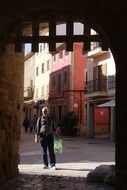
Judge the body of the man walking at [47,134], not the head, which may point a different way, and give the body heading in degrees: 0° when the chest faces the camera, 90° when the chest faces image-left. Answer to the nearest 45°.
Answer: approximately 0°

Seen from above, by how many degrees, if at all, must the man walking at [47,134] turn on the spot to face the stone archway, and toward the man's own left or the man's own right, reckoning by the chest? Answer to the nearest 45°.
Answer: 0° — they already face it

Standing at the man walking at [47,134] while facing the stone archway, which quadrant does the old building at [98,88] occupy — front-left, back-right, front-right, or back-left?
back-left

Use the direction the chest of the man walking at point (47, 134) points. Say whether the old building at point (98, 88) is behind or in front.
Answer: behind

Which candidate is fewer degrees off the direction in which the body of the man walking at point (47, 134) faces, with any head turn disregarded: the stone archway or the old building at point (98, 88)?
the stone archway
